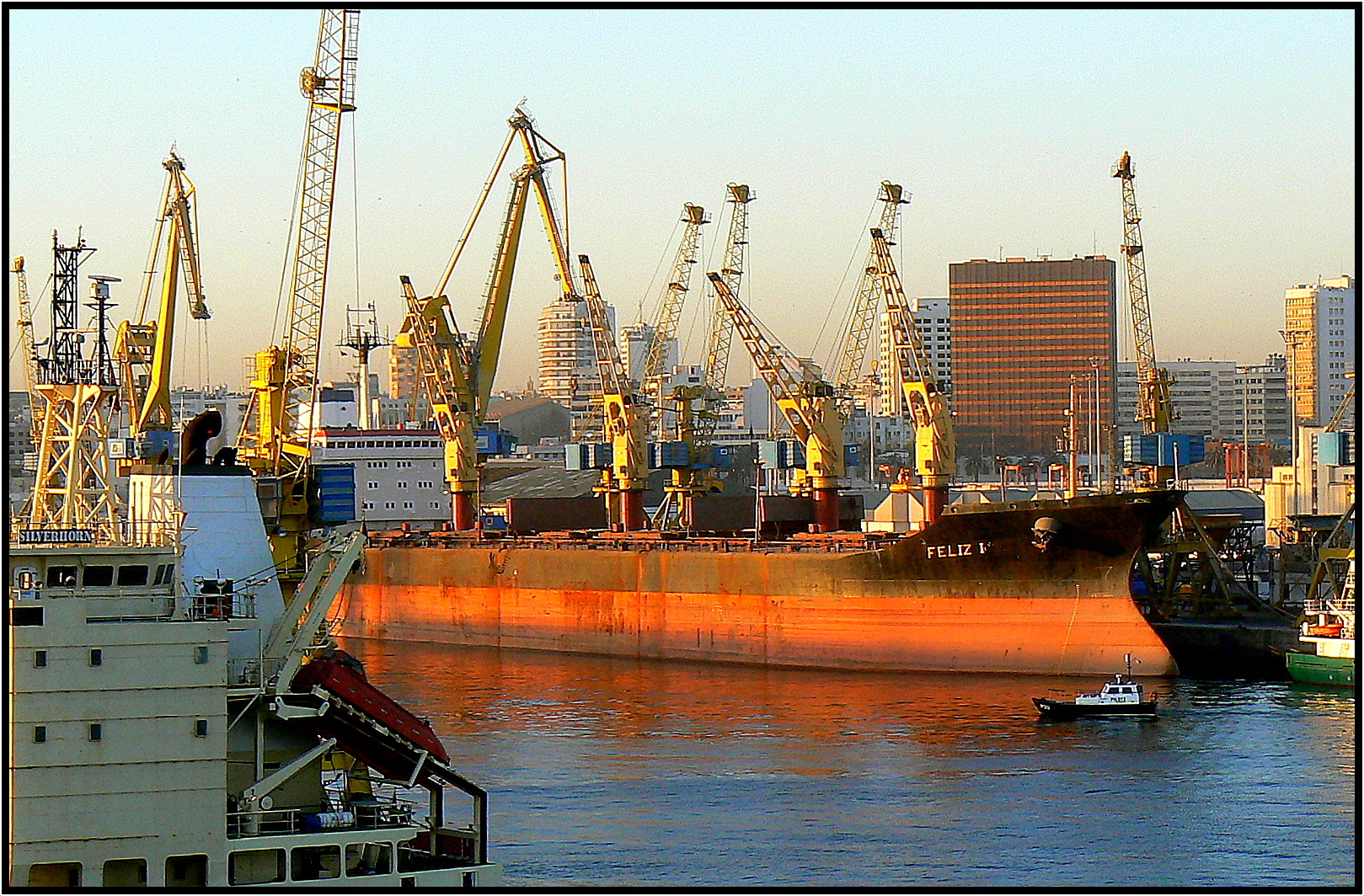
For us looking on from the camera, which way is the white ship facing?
facing to the left of the viewer

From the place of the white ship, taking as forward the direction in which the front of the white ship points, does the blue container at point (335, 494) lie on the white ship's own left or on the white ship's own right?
on the white ship's own right
